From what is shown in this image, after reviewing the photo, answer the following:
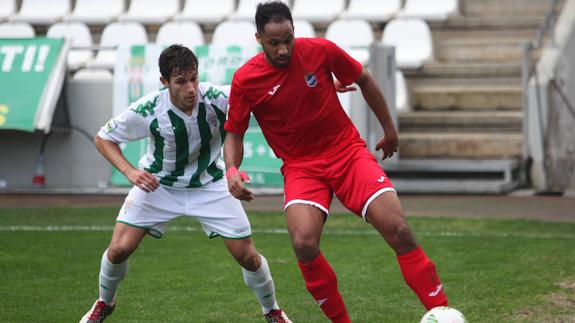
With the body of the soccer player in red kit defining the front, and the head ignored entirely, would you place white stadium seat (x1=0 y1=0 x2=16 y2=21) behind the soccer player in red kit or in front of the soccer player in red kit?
behind

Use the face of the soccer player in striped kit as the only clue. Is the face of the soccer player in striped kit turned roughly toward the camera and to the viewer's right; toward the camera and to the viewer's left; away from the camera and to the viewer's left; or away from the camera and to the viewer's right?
toward the camera and to the viewer's right

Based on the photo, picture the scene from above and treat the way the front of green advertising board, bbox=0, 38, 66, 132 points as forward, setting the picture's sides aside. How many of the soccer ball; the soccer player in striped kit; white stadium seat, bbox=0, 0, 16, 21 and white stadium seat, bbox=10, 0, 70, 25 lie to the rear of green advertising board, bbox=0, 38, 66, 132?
2

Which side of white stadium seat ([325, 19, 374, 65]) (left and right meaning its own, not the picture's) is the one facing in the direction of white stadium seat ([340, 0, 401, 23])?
back

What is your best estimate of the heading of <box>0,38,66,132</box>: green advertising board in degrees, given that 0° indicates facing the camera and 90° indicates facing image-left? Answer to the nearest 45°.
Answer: approximately 0°

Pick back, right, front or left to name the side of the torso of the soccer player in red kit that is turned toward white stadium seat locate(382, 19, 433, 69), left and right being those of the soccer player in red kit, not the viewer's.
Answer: back

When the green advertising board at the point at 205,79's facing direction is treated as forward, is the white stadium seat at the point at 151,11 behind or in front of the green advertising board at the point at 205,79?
behind

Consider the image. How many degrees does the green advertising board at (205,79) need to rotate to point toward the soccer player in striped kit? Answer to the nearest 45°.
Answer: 0° — it already faces them
